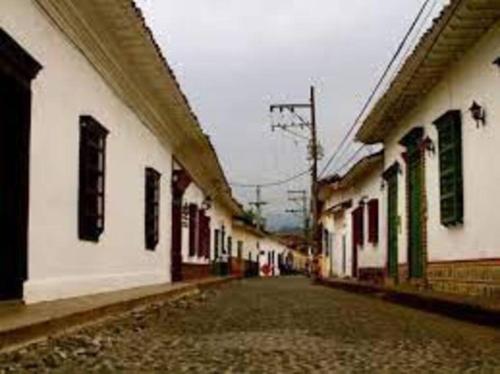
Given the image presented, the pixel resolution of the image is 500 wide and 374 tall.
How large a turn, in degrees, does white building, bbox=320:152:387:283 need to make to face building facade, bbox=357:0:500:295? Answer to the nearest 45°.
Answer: approximately 45° to its left

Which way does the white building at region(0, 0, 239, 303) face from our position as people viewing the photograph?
facing the viewer and to the right of the viewer

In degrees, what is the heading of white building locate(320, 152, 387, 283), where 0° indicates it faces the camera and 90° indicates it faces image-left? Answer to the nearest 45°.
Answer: approximately 45°

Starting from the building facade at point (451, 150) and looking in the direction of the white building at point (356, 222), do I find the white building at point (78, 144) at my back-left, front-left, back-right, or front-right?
back-left

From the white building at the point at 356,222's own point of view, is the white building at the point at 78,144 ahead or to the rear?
ahead

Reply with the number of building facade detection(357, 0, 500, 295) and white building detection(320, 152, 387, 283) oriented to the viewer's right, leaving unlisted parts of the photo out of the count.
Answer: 0

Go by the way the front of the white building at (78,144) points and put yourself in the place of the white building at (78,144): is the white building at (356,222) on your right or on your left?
on your left

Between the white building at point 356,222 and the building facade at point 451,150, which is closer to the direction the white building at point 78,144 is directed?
the building facade

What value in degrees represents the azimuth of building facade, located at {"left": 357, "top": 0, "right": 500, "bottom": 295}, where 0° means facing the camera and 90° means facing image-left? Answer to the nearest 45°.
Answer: approximately 45°

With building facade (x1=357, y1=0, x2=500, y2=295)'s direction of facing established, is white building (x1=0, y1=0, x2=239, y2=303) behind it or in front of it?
in front

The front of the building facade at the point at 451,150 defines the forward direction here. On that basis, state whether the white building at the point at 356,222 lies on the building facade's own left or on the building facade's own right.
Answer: on the building facade's own right
